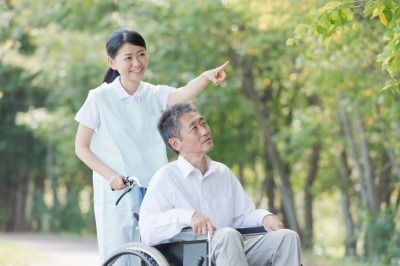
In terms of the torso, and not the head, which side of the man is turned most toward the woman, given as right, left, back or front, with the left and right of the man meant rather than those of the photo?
back

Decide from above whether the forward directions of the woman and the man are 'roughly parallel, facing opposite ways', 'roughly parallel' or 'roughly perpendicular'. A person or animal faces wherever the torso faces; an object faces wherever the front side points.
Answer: roughly parallel

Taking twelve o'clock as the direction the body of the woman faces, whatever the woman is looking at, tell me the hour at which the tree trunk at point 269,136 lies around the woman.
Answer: The tree trunk is roughly at 8 o'clock from the woman.

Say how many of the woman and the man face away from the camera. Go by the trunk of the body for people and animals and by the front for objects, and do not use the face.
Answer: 0

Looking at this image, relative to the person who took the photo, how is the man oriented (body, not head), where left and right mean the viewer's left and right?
facing the viewer and to the right of the viewer

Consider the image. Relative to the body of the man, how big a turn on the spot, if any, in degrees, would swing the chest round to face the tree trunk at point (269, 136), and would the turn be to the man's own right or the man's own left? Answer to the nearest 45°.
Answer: approximately 135° to the man's own left

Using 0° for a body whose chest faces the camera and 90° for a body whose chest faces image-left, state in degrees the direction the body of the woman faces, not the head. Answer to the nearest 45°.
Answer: approximately 315°

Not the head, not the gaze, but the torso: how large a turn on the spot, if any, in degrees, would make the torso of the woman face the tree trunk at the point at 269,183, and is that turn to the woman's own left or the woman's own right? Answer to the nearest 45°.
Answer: approximately 135° to the woman's own left

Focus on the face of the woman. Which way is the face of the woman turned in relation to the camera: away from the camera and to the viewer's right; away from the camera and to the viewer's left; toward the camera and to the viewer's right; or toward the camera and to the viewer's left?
toward the camera and to the viewer's right
